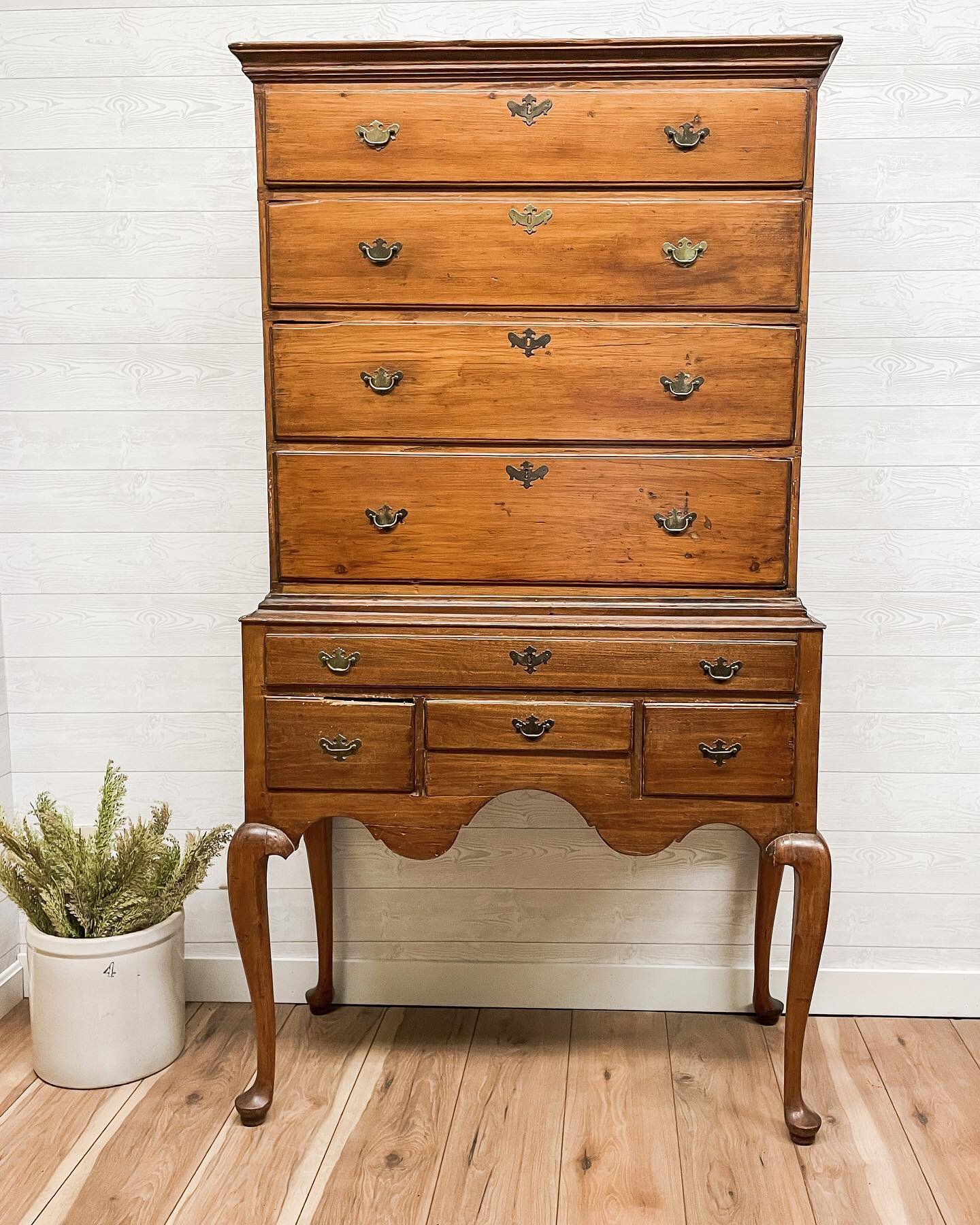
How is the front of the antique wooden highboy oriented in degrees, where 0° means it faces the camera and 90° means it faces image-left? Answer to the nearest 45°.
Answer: approximately 0°

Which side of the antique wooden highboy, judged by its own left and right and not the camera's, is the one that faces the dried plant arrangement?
right
